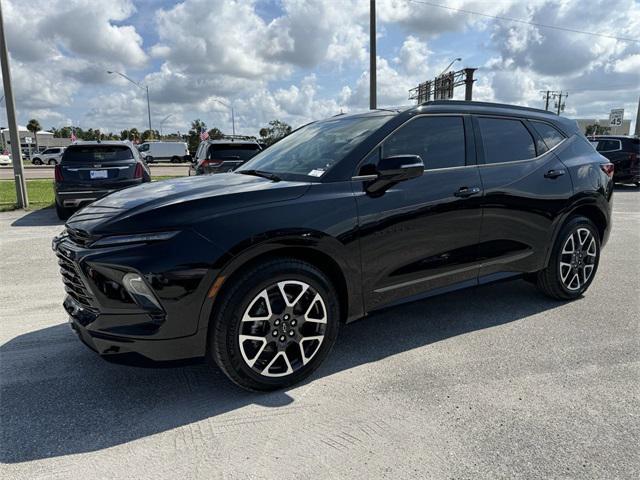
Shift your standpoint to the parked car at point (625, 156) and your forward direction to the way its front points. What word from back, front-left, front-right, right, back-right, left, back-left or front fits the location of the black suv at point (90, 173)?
left

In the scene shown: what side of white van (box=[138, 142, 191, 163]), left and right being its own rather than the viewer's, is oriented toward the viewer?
left

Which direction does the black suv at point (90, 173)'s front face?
away from the camera

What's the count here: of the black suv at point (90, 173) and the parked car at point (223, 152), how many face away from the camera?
2

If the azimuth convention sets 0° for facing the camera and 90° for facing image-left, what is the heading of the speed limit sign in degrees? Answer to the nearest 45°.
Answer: approximately 0°

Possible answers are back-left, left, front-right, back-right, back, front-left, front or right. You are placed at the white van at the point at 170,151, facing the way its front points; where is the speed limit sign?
back-left

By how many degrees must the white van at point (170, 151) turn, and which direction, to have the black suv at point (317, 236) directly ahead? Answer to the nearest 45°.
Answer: approximately 90° to its left

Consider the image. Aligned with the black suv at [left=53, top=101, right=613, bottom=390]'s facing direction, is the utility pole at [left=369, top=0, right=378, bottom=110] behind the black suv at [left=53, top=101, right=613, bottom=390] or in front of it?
behind

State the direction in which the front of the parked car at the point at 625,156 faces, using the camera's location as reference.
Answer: facing away from the viewer and to the left of the viewer

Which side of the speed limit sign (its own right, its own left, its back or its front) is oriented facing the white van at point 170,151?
right

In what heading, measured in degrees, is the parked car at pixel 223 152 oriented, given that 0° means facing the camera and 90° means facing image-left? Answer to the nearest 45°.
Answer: approximately 180°
